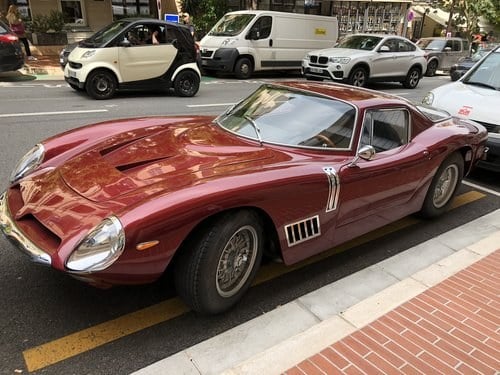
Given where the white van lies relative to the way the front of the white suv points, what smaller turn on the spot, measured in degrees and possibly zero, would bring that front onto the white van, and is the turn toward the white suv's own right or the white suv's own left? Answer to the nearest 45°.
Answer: approximately 45° to the white suv's own right

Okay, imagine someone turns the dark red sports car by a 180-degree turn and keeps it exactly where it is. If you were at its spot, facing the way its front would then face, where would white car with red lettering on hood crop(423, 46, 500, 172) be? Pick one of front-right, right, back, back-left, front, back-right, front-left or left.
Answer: front

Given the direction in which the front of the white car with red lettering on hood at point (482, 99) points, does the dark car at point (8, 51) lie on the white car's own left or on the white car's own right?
on the white car's own right

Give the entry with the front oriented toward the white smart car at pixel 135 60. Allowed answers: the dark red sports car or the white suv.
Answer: the white suv

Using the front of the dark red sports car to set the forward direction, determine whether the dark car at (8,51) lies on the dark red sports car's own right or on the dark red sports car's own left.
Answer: on the dark red sports car's own right

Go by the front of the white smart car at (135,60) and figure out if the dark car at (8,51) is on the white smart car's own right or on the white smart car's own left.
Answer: on the white smart car's own right

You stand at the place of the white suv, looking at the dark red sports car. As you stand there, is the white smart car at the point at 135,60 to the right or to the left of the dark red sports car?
right

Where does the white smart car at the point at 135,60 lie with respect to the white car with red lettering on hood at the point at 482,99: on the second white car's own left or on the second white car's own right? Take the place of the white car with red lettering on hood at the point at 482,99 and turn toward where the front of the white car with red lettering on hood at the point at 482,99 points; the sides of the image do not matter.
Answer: on the second white car's own right

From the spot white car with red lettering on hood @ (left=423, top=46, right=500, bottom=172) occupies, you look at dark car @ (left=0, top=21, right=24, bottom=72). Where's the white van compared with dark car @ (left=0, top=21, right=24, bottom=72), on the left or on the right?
right

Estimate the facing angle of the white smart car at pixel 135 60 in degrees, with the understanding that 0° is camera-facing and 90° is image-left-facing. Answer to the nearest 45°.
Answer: approximately 45°

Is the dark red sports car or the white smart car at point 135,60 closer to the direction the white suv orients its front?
the white smart car
